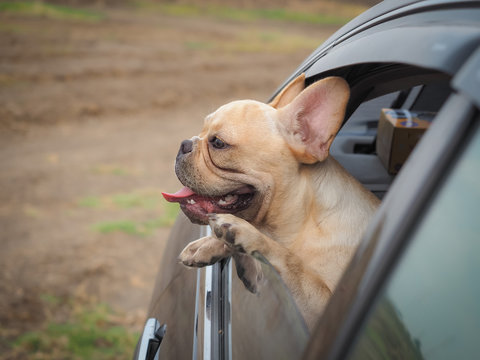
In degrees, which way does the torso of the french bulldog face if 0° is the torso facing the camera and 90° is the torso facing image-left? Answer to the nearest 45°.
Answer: approximately 90°
